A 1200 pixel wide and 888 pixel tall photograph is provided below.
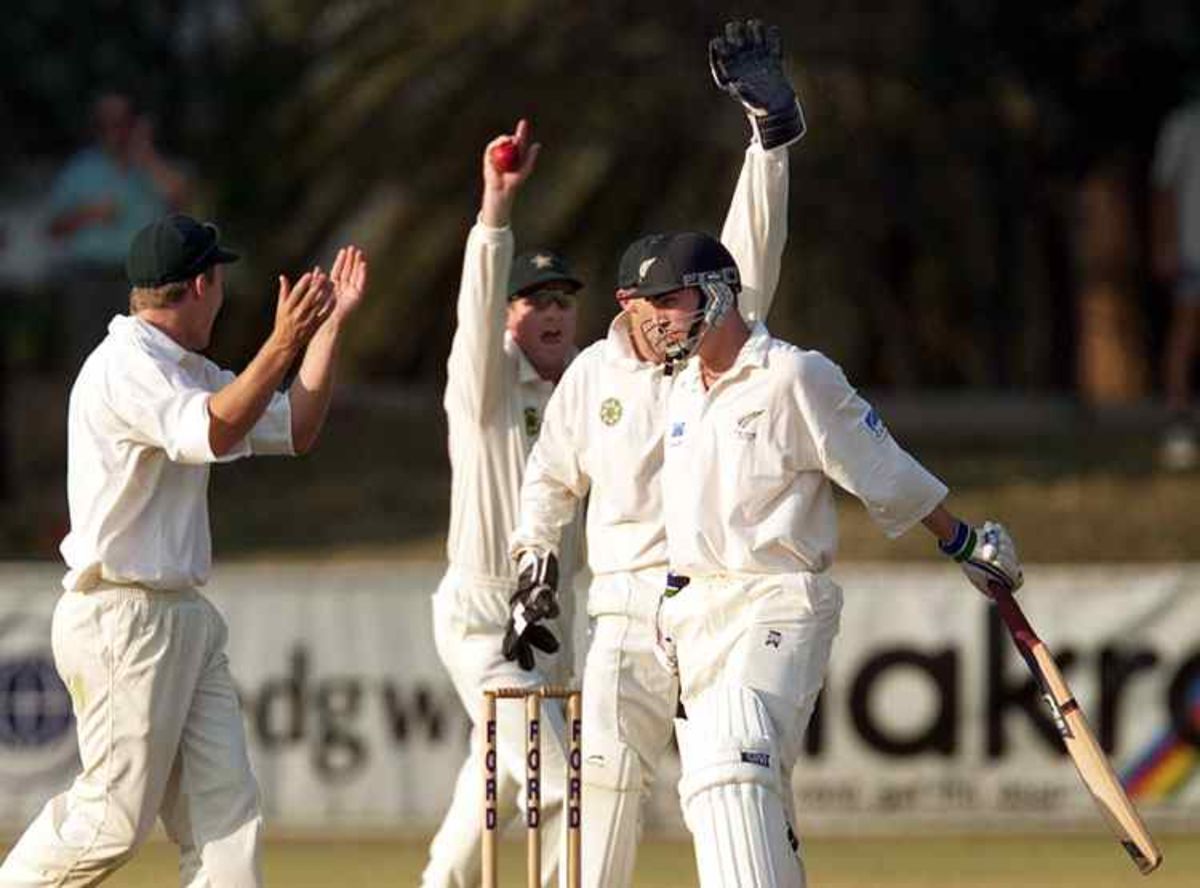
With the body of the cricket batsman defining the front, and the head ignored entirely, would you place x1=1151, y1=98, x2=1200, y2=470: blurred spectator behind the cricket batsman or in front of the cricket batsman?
behind

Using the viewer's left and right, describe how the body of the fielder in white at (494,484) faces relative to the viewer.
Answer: facing the viewer and to the right of the viewer

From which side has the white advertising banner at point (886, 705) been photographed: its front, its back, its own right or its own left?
front

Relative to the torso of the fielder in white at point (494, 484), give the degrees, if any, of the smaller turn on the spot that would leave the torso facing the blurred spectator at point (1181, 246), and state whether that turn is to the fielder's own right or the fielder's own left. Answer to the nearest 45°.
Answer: approximately 90° to the fielder's own left

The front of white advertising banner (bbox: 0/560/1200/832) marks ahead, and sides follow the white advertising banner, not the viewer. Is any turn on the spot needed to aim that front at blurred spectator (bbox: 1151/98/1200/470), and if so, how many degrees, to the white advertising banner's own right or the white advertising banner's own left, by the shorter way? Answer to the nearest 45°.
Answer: approximately 135° to the white advertising banner's own left

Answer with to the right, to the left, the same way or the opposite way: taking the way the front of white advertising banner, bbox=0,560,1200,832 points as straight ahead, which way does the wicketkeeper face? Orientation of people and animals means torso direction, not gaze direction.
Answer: the same way

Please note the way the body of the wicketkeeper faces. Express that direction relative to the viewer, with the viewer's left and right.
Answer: facing the viewer

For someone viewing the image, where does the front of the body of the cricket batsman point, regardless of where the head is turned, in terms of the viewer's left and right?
facing the viewer and to the left of the viewer

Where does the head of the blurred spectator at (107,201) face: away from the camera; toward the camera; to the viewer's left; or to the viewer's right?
toward the camera

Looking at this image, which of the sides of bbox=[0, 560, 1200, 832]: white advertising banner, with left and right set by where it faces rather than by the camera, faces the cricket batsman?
front

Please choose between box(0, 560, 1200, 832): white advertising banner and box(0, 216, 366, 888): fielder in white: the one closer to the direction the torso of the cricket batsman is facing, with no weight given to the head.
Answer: the fielder in white
